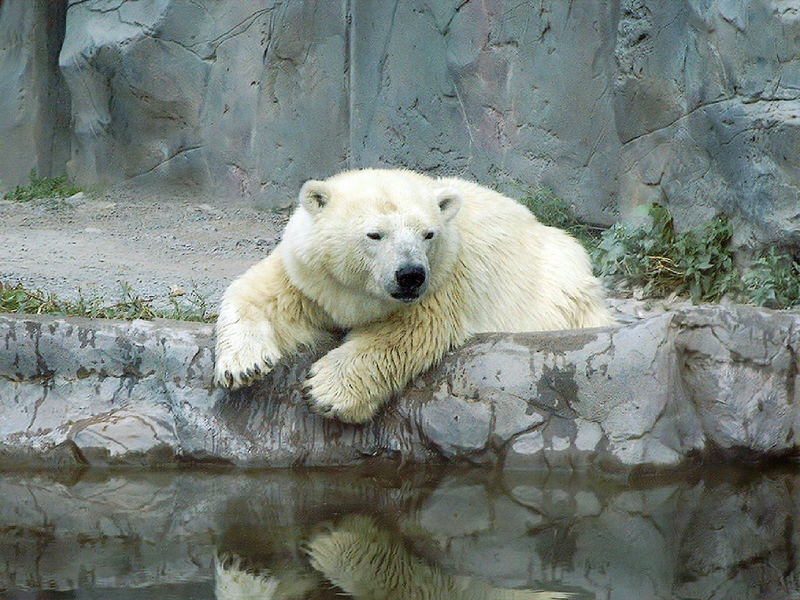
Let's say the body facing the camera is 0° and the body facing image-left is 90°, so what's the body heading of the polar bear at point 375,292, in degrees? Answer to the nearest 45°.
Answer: approximately 45°

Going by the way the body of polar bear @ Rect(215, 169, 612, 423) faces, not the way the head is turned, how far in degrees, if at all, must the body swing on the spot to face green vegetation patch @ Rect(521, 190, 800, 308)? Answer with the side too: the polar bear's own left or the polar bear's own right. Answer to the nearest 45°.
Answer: approximately 180°

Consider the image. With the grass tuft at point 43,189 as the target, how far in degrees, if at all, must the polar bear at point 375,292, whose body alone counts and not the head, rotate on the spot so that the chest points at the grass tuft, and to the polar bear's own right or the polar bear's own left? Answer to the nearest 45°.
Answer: approximately 90° to the polar bear's own right

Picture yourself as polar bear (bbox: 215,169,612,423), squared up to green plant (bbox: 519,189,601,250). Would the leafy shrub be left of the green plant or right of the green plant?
right

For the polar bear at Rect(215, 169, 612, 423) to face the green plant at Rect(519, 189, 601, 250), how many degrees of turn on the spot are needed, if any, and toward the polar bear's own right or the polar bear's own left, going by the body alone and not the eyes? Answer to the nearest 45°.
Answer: approximately 135° to the polar bear's own right
